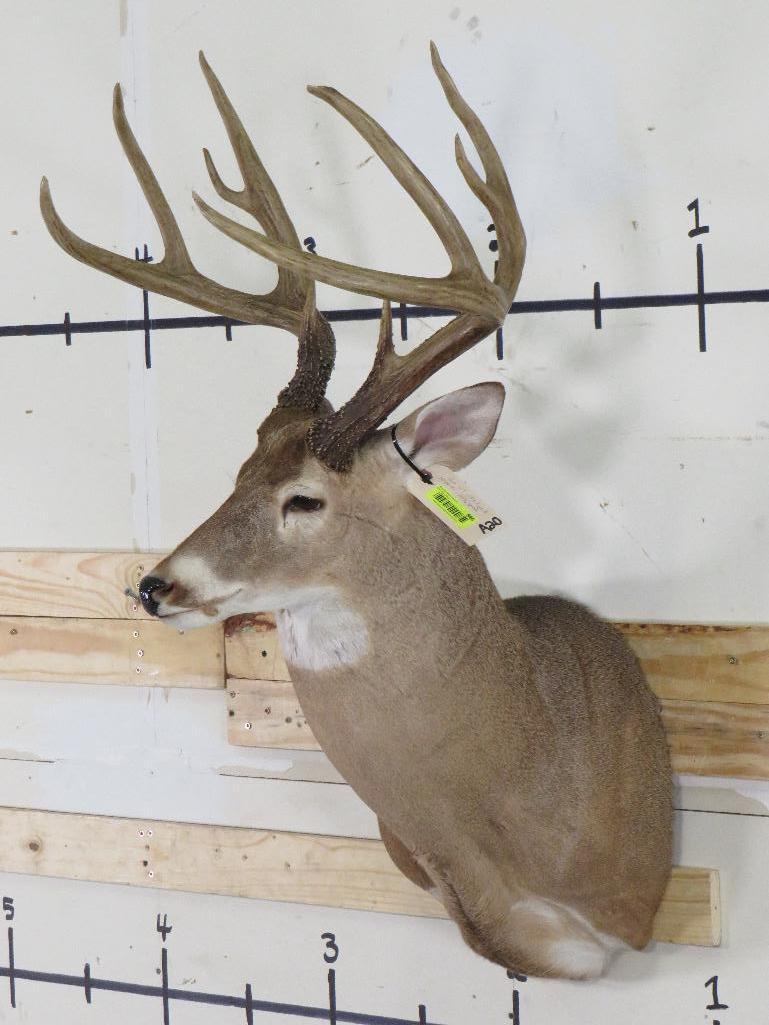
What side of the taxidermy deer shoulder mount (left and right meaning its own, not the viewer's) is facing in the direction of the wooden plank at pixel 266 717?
right

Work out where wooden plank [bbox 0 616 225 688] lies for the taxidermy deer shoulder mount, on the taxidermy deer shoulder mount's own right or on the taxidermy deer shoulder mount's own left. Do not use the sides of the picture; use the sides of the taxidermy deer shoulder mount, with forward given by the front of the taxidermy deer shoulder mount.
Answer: on the taxidermy deer shoulder mount's own right

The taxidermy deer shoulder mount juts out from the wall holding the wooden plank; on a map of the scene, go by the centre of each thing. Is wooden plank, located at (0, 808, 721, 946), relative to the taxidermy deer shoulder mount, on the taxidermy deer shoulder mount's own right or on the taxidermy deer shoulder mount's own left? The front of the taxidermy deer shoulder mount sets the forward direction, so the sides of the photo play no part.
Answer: on the taxidermy deer shoulder mount's own right

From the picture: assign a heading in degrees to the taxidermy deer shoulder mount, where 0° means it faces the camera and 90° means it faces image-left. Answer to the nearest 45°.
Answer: approximately 90°

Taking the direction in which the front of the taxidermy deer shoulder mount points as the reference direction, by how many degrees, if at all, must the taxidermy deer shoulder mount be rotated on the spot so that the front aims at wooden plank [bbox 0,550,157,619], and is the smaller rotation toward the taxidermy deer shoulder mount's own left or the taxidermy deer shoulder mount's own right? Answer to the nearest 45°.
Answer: approximately 45° to the taxidermy deer shoulder mount's own right
